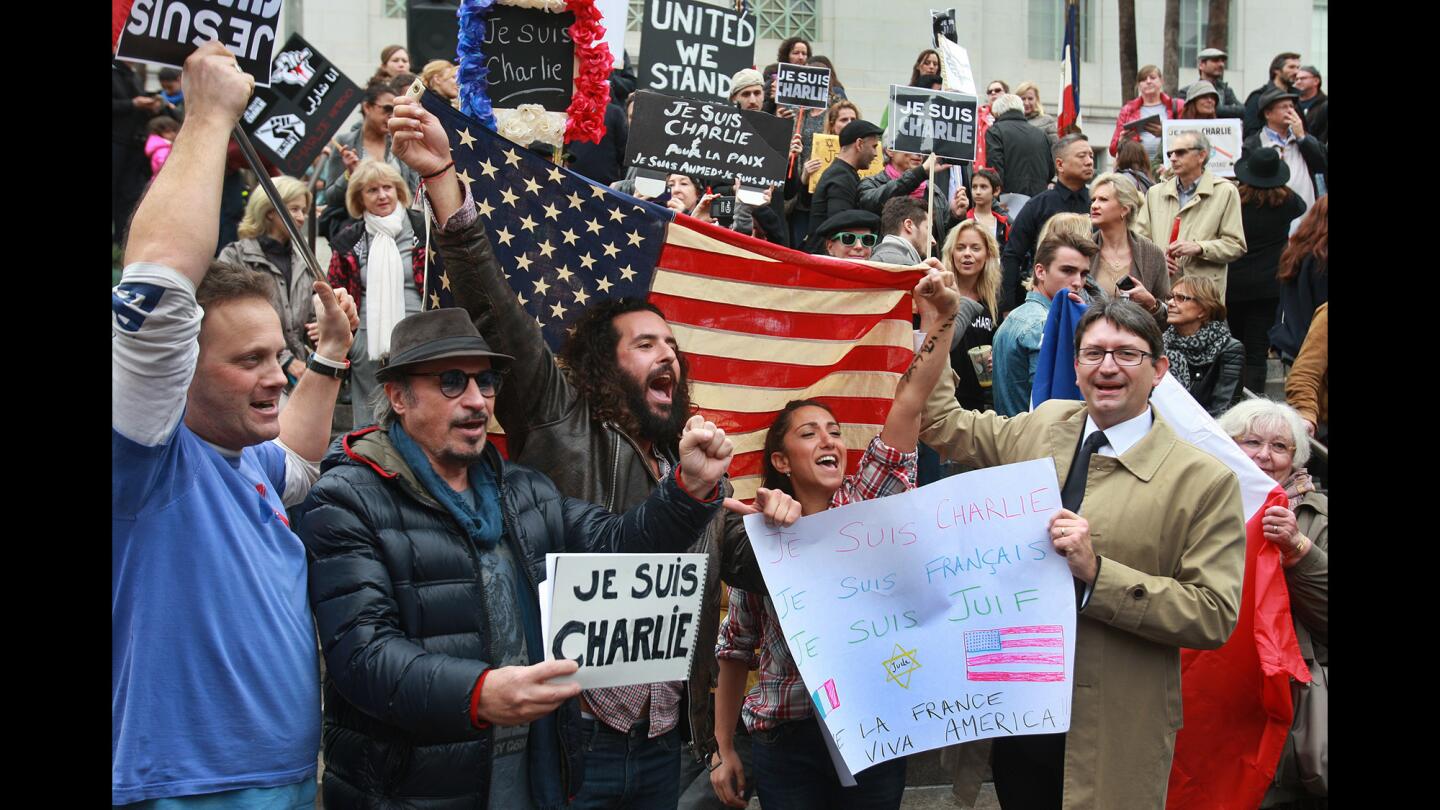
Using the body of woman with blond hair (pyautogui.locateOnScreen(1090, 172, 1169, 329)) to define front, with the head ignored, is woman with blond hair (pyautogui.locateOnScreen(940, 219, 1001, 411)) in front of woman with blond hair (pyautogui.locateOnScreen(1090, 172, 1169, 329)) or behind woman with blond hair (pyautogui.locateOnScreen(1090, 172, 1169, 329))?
in front

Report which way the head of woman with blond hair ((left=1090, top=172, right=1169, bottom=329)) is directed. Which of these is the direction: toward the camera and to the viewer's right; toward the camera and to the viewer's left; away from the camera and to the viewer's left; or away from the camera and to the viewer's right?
toward the camera and to the viewer's left

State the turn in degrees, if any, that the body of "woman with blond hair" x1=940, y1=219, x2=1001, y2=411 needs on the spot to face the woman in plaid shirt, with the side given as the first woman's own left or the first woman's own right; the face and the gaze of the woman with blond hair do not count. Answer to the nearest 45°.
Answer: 0° — they already face them

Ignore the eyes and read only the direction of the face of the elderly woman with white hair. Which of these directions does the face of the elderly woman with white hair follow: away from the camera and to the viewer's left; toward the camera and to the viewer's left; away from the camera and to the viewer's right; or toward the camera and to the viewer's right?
toward the camera and to the viewer's left

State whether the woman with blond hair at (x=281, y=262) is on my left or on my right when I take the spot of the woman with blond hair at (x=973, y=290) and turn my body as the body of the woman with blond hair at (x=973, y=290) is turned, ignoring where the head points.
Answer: on my right

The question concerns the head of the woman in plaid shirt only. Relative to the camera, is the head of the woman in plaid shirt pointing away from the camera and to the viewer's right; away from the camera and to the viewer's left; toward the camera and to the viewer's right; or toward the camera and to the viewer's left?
toward the camera and to the viewer's right

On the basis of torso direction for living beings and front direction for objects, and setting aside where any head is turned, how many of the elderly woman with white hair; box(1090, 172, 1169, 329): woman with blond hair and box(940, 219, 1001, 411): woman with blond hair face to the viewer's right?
0

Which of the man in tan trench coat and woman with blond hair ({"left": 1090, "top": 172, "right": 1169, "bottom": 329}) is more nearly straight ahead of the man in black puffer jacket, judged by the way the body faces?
the man in tan trench coat

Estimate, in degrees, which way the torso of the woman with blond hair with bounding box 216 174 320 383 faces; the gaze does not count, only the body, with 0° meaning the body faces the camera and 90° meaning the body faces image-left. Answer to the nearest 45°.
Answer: approximately 315°

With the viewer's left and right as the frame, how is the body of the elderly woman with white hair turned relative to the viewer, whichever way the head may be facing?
facing the viewer and to the left of the viewer

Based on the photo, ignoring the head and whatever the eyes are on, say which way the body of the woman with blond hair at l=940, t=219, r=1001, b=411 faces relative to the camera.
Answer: toward the camera

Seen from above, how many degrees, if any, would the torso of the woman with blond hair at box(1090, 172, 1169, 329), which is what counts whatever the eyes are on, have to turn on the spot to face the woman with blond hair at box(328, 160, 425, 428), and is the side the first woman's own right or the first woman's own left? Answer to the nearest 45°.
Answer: approximately 45° to the first woman's own right

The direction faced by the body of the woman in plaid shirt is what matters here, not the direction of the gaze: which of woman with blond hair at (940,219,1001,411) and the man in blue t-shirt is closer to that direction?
the man in blue t-shirt

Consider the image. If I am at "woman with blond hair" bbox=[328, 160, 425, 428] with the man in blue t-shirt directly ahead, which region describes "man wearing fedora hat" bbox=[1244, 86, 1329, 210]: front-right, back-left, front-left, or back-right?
back-left
